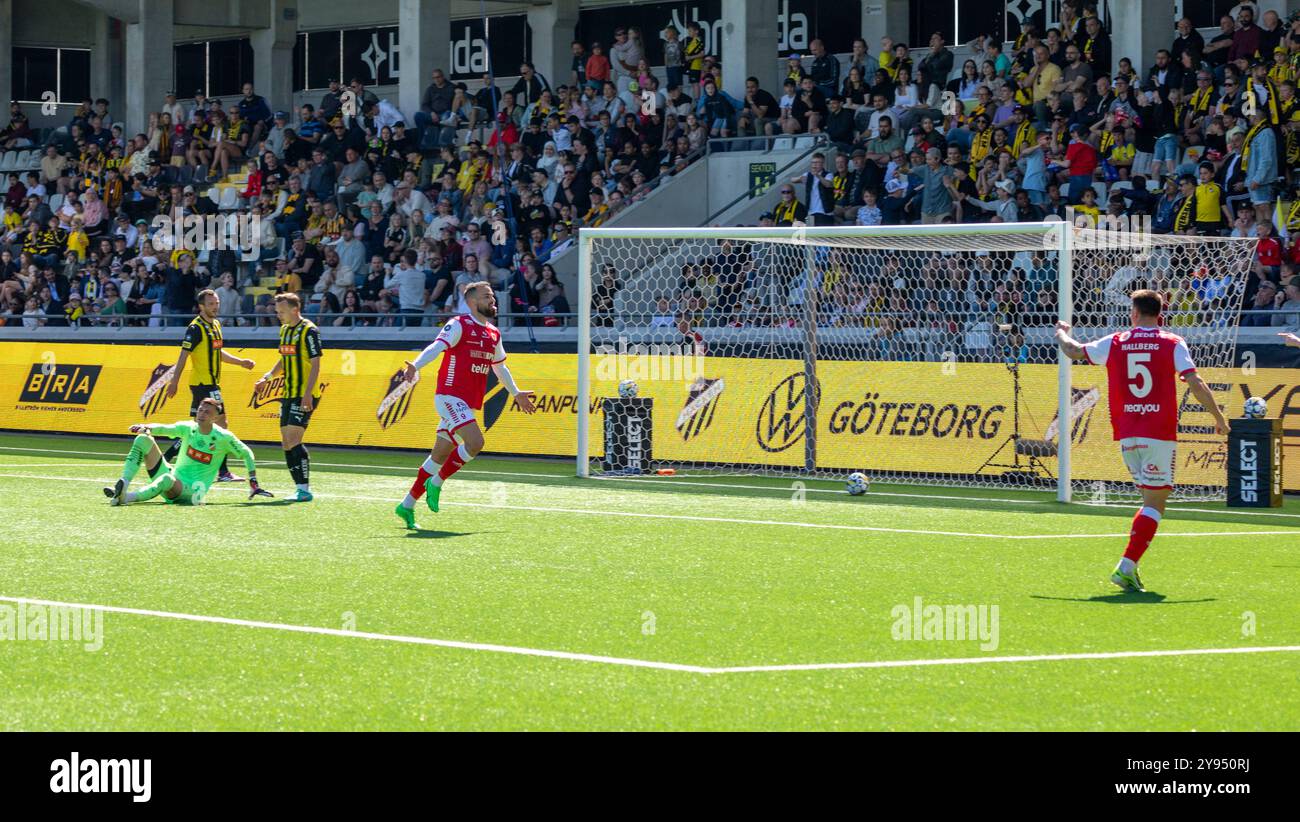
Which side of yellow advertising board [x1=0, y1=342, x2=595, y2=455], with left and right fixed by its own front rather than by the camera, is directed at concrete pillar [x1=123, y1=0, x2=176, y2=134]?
back

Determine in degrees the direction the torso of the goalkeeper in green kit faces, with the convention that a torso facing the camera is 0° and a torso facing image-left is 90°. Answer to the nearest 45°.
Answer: approximately 45°

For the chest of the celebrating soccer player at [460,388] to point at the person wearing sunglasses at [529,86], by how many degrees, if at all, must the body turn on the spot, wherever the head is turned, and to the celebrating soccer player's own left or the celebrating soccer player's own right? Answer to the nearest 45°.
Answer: approximately 135° to the celebrating soccer player's own left

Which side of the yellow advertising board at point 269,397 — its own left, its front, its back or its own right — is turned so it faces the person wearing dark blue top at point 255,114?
back

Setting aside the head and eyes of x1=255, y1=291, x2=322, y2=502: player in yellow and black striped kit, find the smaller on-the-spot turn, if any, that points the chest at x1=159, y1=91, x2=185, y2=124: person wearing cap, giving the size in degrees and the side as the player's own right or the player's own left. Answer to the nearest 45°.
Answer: approximately 135° to the player's own right

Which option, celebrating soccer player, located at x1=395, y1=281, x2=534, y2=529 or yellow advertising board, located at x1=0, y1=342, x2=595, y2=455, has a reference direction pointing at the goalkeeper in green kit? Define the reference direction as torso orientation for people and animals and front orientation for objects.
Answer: the yellow advertising board

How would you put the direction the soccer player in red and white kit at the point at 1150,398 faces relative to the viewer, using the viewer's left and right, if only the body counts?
facing away from the viewer

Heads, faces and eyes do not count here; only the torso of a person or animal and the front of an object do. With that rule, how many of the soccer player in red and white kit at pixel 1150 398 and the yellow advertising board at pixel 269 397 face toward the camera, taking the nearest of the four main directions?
1

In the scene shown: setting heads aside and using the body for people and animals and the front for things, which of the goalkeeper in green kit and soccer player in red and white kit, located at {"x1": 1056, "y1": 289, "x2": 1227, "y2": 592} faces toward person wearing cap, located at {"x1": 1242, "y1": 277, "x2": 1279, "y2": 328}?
the soccer player in red and white kit

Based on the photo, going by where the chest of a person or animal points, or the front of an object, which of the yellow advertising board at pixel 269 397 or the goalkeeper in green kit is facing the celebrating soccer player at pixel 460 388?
the yellow advertising board

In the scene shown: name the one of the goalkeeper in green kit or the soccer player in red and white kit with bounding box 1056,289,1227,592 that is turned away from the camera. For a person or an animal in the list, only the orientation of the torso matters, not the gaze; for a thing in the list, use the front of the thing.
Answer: the soccer player in red and white kit
